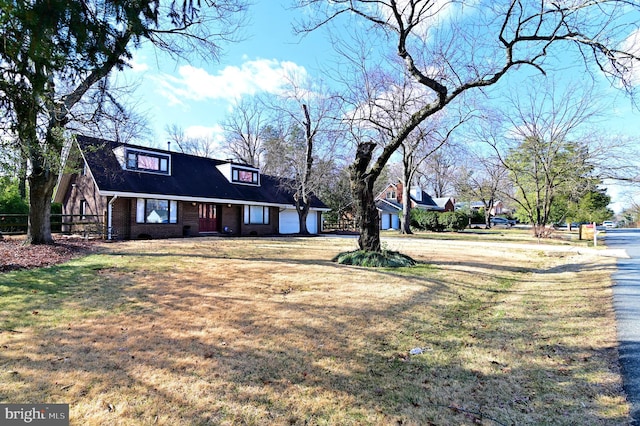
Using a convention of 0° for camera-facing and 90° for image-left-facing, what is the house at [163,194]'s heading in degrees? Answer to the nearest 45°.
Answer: approximately 315°

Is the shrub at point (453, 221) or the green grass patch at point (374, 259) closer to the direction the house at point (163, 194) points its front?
the green grass patch

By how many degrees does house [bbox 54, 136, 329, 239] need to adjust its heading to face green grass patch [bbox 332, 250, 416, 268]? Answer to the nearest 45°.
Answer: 0° — it already faces it

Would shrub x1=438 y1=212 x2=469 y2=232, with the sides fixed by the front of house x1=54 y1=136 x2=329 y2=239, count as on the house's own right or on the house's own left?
on the house's own left

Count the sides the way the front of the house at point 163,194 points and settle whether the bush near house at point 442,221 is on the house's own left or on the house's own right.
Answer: on the house's own left
